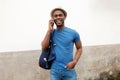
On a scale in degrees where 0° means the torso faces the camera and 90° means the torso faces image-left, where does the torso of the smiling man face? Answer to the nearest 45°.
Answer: approximately 45°
